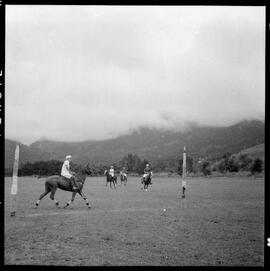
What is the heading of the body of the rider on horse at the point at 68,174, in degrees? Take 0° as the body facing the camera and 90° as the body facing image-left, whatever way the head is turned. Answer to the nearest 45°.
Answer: approximately 270°

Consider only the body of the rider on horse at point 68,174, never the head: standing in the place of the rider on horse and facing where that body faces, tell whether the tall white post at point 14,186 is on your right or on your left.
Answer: on your right
